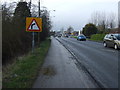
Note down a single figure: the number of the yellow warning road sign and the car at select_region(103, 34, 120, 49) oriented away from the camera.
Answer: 0

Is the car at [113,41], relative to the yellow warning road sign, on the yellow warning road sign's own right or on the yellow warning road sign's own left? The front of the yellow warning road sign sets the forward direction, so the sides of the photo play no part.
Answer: on the yellow warning road sign's own left

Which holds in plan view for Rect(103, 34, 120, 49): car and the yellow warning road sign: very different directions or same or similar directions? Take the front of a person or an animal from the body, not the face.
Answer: same or similar directions

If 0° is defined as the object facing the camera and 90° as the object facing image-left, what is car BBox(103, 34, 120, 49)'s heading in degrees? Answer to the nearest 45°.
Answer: approximately 315°

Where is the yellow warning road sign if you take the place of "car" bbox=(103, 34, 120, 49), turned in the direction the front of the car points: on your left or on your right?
on your right

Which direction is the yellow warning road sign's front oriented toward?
toward the camera
